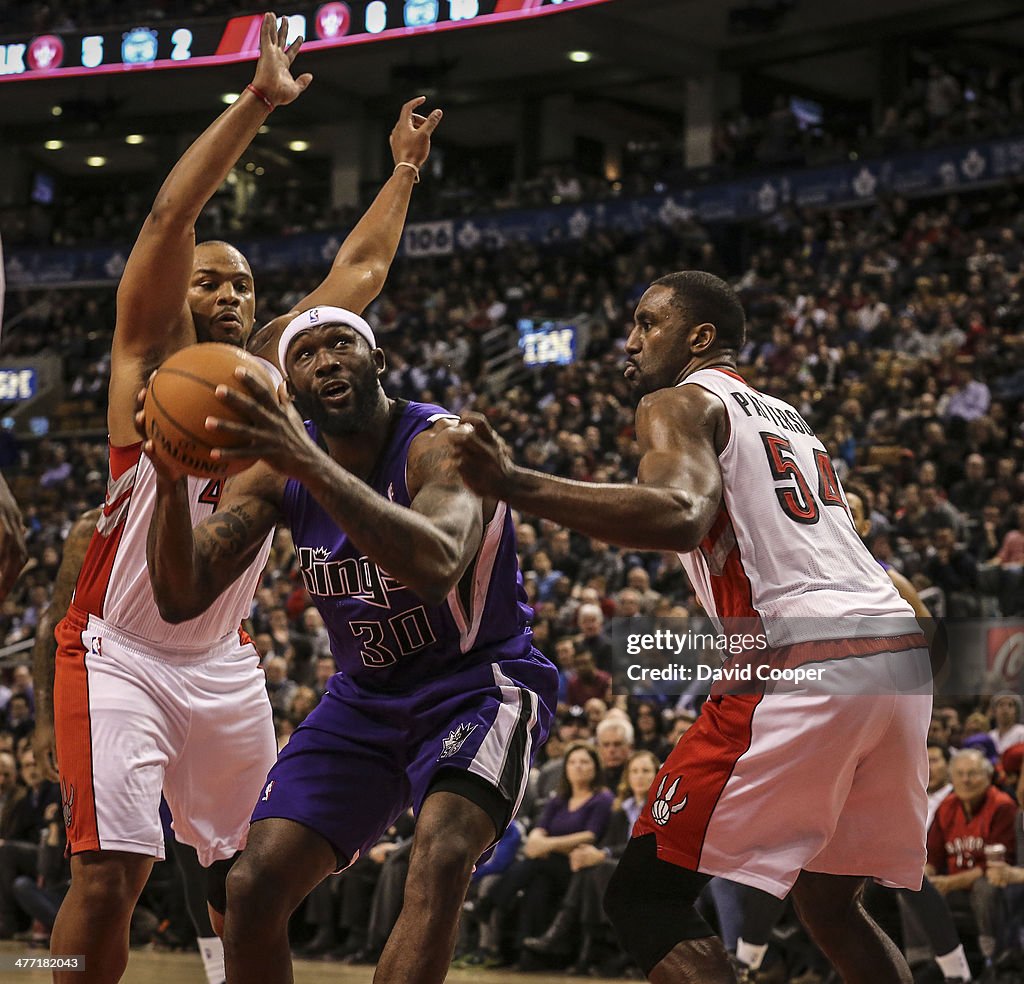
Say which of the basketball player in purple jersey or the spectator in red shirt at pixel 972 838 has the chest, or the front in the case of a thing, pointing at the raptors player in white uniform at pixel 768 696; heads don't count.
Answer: the spectator in red shirt

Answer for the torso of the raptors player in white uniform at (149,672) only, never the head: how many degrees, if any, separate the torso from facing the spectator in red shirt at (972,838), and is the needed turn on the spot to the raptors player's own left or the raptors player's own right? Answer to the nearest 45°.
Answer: approximately 90° to the raptors player's own left

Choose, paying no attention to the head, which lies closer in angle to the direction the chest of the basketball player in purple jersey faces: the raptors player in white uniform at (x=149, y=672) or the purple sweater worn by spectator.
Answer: the raptors player in white uniform

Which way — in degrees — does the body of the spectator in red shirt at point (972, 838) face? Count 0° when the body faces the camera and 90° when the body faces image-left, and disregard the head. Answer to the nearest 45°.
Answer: approximately 0°

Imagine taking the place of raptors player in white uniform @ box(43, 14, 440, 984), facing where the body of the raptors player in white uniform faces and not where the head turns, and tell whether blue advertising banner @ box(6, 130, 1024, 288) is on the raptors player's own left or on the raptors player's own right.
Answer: on the raptors player's own left

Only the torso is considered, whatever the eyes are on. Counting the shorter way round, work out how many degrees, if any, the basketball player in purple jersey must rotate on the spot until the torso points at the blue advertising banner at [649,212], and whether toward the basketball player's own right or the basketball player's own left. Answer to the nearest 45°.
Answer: approximately 135° to the basketball player's own right

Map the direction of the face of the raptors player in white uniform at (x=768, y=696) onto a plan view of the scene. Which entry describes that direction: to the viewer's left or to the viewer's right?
to the viewer's left

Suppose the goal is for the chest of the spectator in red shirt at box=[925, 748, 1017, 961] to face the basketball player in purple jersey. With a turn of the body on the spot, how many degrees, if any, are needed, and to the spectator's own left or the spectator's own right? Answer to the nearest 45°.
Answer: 0° — they already face them

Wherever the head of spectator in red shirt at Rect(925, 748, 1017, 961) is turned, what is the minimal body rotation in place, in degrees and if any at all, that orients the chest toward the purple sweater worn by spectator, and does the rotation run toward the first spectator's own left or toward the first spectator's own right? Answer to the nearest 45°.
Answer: approximately 90° to the first spectator's own right

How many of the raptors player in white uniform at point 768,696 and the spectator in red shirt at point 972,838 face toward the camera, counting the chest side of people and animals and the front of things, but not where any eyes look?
1

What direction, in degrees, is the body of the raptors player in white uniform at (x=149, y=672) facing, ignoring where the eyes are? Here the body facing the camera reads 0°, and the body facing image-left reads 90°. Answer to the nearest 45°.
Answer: approximately 315°
